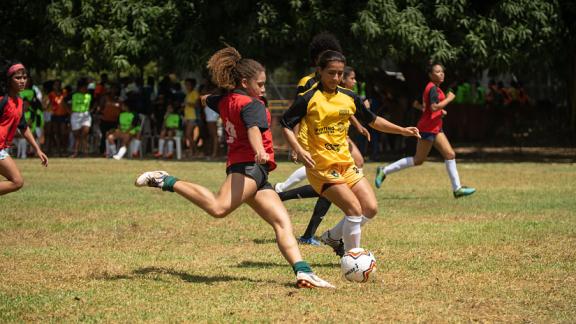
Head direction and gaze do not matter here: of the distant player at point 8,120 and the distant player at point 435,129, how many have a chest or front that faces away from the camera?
0

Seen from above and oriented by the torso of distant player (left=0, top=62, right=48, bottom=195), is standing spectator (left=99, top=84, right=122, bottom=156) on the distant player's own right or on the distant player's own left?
on the distant player's own left

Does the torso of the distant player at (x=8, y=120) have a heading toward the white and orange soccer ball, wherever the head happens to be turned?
yes

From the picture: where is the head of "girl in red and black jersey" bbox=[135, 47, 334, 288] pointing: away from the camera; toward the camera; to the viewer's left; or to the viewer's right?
to the viewer's right

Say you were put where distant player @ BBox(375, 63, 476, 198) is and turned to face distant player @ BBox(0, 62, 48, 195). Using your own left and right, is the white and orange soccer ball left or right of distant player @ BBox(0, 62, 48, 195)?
left
